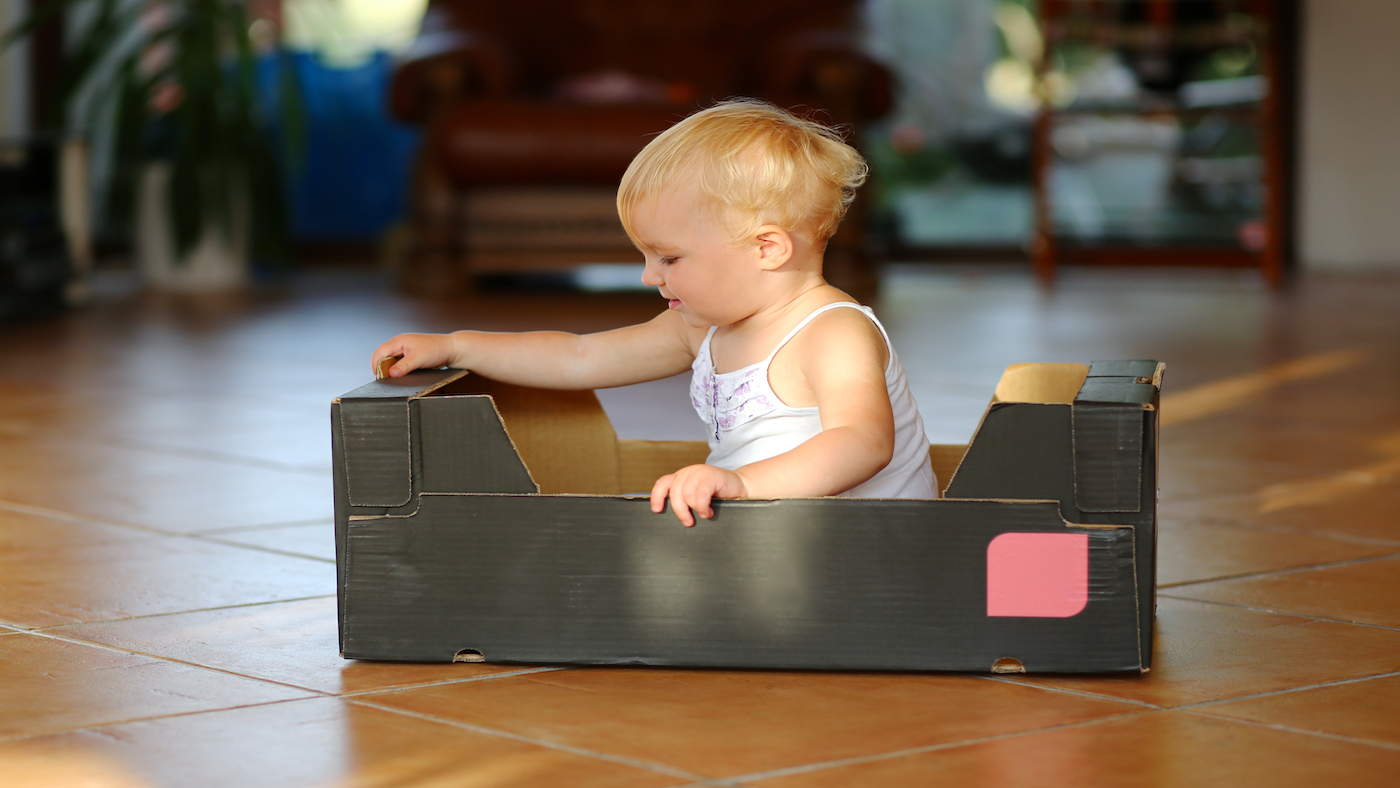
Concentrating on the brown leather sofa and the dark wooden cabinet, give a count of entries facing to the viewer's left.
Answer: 0

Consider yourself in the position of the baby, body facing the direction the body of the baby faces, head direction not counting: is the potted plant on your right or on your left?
on your right

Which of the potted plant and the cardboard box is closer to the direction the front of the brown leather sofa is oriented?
the cardboard box

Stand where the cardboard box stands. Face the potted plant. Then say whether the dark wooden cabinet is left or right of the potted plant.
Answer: right

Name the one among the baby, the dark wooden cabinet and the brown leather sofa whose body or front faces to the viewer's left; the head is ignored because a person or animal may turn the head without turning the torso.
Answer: the baby

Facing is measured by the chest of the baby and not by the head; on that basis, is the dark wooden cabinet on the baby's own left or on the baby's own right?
on the baby's own right

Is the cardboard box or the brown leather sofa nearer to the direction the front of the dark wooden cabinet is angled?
the cardboard box

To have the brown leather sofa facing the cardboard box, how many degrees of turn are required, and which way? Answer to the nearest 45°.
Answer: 0° — it already faces it

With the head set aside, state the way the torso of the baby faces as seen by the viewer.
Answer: to the viewer's left

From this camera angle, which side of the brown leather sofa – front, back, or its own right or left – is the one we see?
front

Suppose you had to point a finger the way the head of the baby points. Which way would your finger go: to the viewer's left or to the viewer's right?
to the viewer's left

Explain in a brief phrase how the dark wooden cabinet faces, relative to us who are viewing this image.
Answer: facing the viewer

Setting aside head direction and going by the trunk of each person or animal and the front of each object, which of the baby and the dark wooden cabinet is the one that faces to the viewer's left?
the baby

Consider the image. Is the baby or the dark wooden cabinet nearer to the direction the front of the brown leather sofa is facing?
the baby

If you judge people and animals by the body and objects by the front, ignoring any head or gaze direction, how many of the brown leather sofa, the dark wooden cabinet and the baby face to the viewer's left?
1
